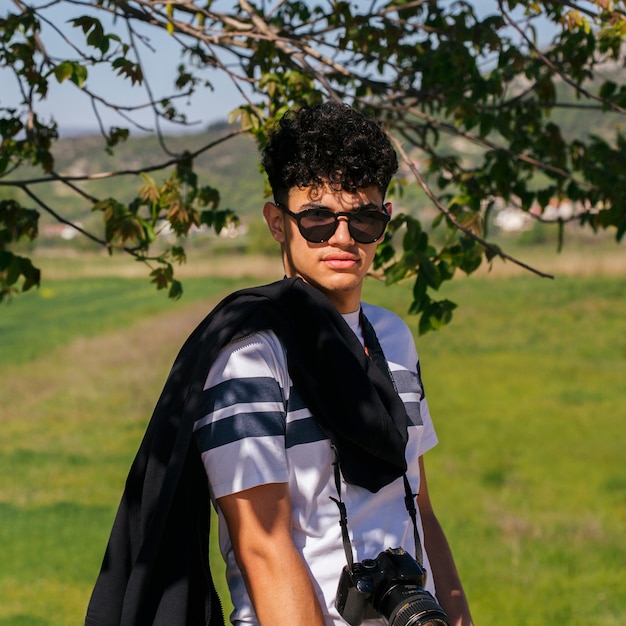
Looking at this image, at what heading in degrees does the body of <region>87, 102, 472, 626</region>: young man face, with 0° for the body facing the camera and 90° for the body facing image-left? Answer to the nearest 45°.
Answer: approximately 315°
